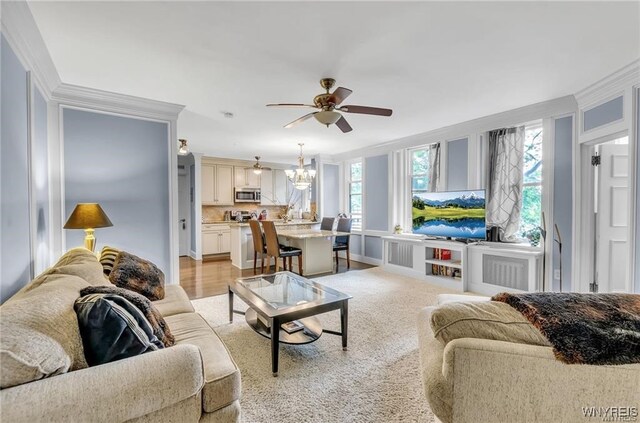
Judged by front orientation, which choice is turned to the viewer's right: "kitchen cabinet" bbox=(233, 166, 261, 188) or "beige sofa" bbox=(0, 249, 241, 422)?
the beige sofa

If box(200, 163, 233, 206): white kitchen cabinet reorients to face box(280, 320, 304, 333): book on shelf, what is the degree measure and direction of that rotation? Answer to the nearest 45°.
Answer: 0° — it already faces it

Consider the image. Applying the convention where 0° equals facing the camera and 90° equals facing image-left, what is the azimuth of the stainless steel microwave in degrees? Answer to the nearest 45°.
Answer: approximately 0°

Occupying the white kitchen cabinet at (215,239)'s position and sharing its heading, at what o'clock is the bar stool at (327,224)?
The bar stool is roughly at 10 o'clock from the white kitchen cabinet.

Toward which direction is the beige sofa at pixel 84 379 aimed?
to the viewer's right
